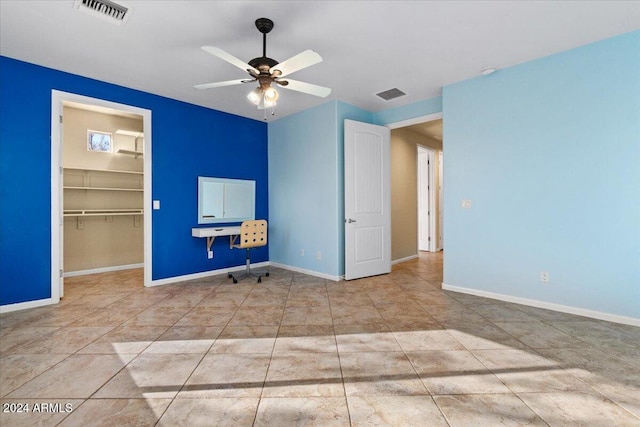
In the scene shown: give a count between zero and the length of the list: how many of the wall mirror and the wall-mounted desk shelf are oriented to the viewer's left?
0

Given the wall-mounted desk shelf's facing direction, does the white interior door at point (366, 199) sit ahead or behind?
ahead

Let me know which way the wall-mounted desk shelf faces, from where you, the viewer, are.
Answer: facing the viewer and to the right of the viewer

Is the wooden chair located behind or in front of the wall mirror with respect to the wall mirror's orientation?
in front

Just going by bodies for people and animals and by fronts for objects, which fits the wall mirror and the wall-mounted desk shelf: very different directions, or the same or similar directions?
same or similar directions

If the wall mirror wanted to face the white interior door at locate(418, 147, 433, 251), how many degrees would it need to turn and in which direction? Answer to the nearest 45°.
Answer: approximately 45° to its left

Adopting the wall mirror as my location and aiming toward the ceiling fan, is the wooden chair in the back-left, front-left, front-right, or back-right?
front-left

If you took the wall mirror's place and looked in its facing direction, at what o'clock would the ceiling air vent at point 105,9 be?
The ceiling air vent is roughly at 2 o'clock from the wall mirror.

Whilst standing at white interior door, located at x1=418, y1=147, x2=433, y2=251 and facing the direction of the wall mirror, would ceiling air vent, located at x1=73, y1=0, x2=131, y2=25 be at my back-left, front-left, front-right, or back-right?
front-left

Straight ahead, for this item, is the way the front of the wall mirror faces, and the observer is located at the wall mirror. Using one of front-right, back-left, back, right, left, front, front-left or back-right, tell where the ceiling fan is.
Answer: front-right

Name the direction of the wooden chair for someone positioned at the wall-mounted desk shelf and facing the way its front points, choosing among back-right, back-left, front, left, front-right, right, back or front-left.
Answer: front

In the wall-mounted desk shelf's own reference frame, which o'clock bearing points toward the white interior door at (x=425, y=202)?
The white interior door is roughly at 10 o'clock from the wall-mounted desk shelf.
